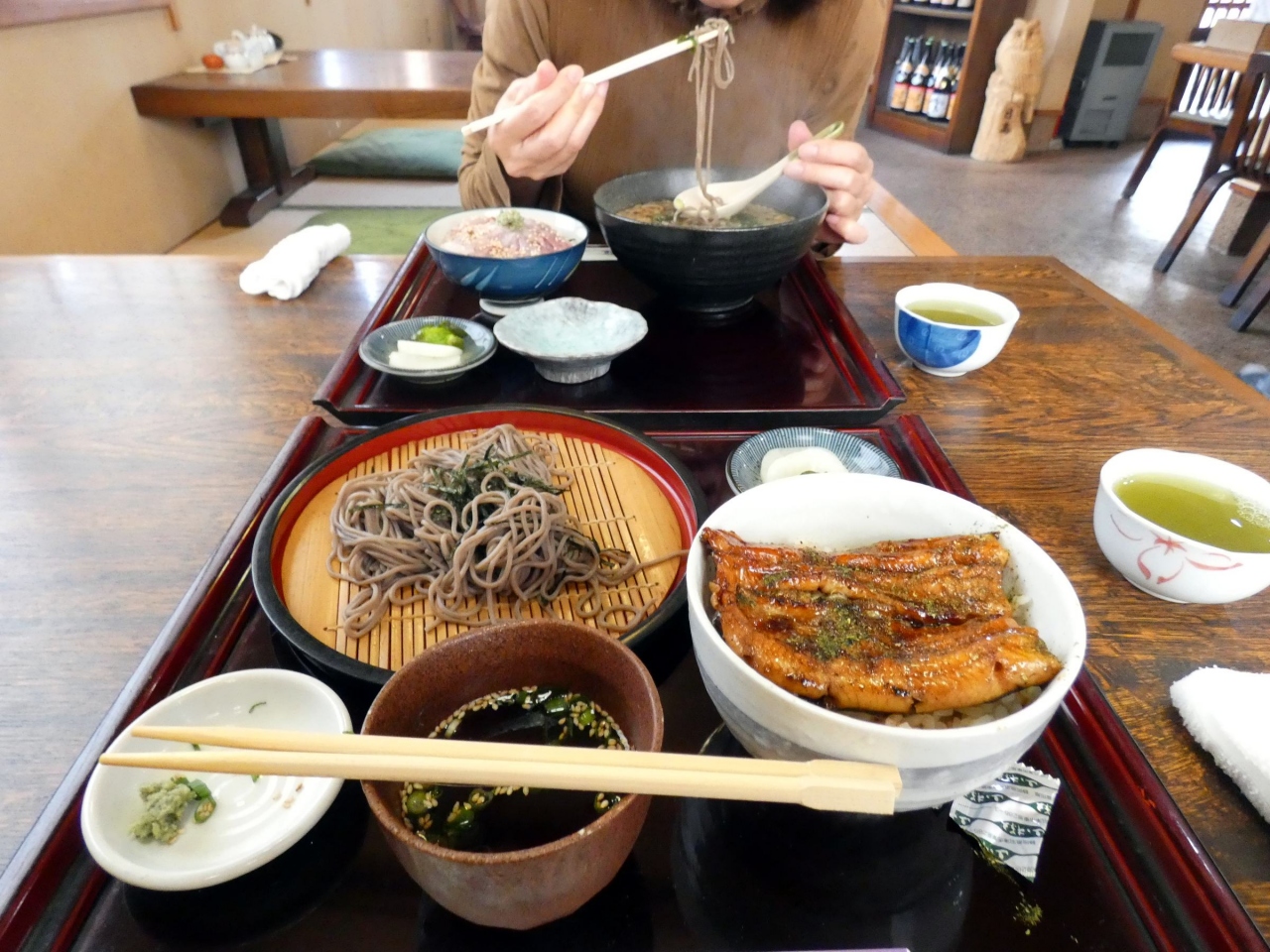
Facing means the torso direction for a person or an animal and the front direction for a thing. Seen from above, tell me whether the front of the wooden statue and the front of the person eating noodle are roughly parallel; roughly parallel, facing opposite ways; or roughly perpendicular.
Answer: roughly parallel

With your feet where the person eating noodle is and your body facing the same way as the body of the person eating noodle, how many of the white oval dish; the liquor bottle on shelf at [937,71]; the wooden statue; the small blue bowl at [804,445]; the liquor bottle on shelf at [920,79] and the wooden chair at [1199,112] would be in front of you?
2

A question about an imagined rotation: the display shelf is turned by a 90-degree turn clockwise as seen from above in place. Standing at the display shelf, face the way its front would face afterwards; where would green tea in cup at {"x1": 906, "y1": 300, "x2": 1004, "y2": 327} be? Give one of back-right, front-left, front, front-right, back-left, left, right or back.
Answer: back-left

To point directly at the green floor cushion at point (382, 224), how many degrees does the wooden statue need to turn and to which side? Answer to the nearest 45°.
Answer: approximately 45° to its right

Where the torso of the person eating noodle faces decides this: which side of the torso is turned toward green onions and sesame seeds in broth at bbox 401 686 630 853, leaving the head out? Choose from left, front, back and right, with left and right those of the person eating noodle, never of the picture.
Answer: front

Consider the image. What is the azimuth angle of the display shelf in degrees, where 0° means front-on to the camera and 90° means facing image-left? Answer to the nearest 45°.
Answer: approximately 45°

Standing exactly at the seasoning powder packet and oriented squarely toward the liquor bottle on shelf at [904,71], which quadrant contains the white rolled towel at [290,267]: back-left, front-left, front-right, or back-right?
front-left

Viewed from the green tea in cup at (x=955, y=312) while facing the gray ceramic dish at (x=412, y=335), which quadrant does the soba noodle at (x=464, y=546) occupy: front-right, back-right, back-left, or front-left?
front-left

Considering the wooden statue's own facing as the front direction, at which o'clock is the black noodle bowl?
The black noodle bowl is roughly at 12 o'clock from the wooden statue.

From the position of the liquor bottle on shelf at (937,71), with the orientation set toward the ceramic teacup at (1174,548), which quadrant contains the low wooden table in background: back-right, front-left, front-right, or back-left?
front-right

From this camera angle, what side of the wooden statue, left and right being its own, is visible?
front

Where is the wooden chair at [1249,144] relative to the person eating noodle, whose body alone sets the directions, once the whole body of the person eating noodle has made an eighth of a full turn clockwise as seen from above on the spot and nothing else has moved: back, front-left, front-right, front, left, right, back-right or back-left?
back

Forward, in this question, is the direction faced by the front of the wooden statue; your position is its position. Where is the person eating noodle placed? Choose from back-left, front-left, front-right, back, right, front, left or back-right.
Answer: front

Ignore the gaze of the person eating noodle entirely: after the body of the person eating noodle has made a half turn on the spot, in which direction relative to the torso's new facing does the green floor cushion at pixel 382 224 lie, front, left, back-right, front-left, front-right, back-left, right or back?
front-left

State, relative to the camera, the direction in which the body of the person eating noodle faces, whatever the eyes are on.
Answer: toward the camera
